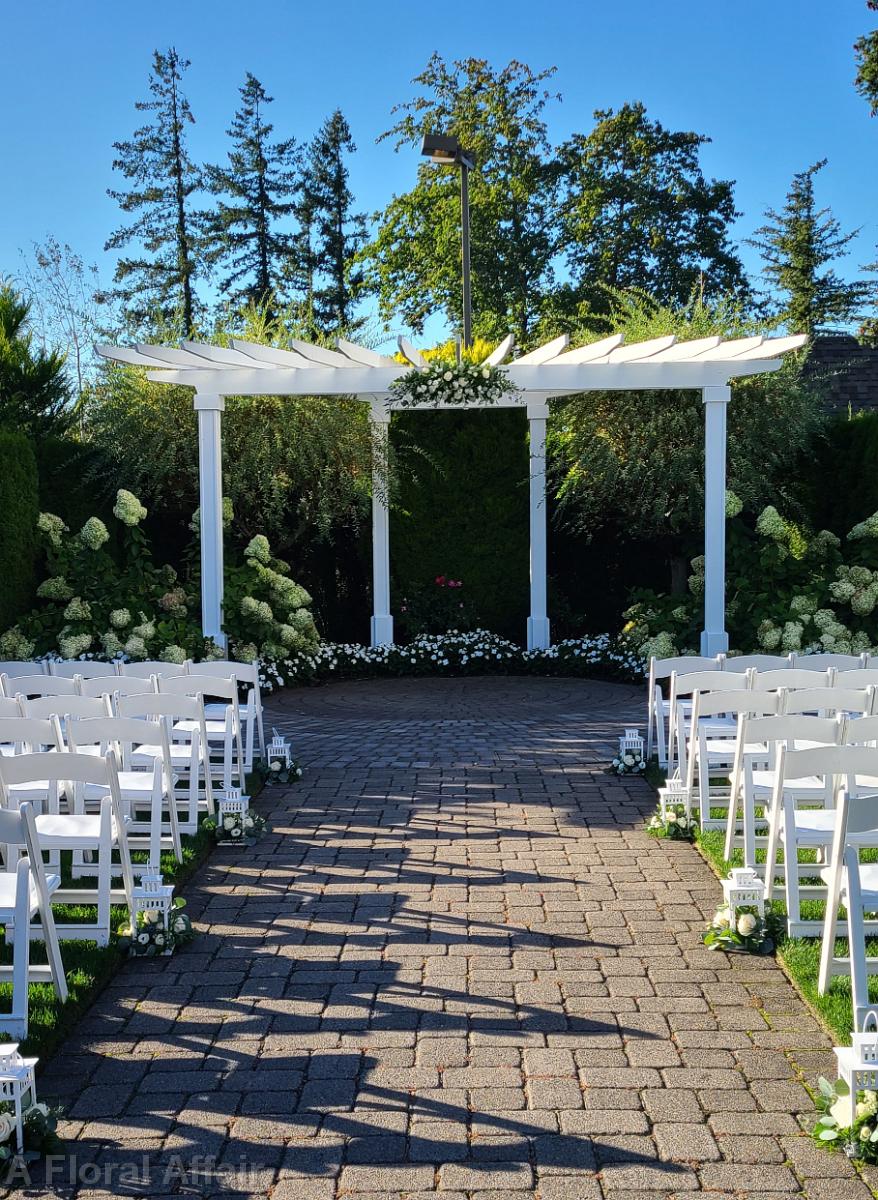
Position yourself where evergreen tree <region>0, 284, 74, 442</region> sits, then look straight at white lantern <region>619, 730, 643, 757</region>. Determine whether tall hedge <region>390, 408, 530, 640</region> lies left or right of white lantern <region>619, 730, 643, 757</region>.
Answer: left

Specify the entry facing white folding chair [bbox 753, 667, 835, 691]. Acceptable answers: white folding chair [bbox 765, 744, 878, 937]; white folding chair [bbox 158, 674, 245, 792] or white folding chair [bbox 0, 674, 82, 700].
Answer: white folding chair [bbox 765, 744, 878, 937]

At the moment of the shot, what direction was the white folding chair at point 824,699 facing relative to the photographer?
facing away from the viewer

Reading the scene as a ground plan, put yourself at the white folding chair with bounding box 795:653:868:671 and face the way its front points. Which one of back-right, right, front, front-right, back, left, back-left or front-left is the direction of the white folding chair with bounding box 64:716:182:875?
back-left

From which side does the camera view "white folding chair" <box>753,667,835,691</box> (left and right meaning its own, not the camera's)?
back

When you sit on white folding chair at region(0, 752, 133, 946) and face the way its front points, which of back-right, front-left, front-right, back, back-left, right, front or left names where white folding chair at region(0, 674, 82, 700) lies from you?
front

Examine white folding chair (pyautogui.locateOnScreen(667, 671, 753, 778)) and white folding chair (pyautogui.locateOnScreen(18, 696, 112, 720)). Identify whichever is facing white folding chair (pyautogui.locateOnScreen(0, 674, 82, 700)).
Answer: white folding chair (pyautogui.locateOnScreen(18, 696, 112, 720))

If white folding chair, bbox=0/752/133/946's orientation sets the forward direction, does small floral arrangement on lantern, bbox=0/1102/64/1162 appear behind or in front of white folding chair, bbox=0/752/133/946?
behind

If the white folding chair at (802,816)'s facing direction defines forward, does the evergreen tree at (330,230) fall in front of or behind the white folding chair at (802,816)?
in front

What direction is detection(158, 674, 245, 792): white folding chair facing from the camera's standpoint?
away from the camera

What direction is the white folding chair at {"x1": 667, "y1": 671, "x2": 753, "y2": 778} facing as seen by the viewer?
away from the camera

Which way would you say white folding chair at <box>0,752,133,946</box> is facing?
away from the camera

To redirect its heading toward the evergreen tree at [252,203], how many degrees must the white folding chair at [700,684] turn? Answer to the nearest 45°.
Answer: approximately 45° to its left

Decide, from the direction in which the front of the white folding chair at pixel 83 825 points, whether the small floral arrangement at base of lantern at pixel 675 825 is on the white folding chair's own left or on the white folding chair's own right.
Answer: on the white folding chair's own right

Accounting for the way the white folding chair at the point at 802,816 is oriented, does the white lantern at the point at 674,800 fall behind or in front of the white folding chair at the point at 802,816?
in front

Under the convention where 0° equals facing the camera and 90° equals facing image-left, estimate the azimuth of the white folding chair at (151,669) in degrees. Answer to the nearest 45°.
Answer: approximately 180°

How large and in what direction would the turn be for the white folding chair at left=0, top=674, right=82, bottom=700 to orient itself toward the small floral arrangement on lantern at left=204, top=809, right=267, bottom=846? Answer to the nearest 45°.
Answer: approximately 135° to its right
